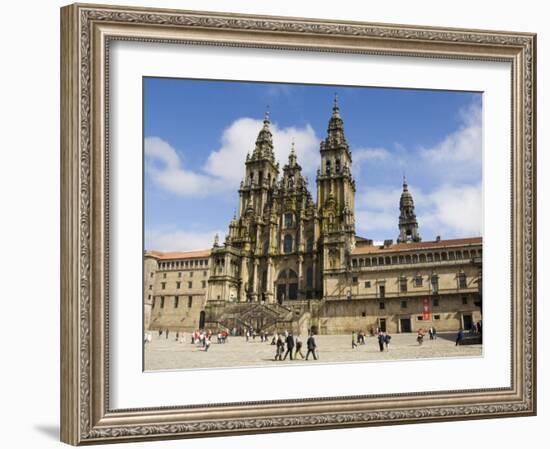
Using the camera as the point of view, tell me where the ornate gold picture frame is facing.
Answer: facing the viewer and to the right of the viewer
